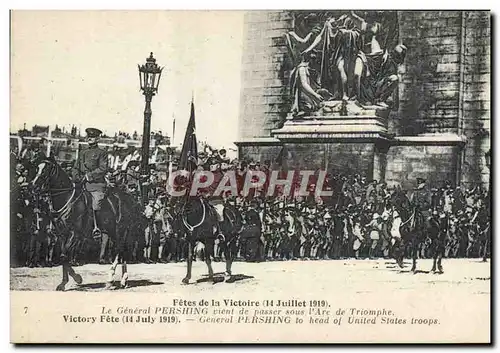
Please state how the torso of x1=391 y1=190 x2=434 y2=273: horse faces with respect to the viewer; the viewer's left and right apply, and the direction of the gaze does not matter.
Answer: facing the viewer and to the left of the viewer

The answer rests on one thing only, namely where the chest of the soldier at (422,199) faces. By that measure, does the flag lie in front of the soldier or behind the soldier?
in front

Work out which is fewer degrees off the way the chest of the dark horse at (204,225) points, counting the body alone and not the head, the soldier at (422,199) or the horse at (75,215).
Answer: the horse

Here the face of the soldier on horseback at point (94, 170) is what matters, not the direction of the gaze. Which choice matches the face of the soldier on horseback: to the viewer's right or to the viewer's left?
to the viewer's left

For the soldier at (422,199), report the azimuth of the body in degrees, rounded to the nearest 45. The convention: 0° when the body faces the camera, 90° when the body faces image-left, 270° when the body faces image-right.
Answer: approximately 45°

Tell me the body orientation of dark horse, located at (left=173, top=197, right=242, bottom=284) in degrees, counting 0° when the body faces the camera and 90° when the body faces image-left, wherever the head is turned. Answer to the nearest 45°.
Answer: approximately 45°

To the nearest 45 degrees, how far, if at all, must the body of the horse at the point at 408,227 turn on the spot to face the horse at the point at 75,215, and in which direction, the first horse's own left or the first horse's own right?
approximately 45° to the first horse's own right

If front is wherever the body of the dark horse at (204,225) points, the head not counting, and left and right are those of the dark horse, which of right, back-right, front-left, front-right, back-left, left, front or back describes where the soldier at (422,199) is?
back-left

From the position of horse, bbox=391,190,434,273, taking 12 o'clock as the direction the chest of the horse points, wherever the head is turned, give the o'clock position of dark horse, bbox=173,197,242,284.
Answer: The dark horse is roughly at 1 o'clock from the horse.

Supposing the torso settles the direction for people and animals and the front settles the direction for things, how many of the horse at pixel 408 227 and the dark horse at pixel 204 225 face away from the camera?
0

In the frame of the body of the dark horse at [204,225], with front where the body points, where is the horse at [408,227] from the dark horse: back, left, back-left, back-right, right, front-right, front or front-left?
back-left
